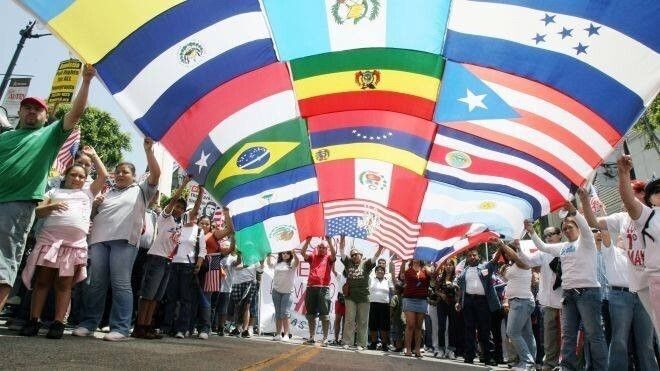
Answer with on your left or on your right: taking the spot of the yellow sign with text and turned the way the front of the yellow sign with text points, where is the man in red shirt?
on your left

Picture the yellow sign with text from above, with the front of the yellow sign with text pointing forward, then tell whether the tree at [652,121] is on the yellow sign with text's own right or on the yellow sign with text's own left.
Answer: on the yellow sign with text's own left

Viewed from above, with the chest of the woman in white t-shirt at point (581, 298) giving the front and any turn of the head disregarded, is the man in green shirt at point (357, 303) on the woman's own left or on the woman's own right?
on the woman's own right

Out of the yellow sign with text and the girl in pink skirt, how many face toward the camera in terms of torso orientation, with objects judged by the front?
2

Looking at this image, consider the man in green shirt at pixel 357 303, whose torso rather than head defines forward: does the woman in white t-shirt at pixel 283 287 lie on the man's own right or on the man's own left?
on the man's own right

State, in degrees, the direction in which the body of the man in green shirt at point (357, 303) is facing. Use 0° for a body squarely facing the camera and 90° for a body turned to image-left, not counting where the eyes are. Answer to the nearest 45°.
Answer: approximately 0°

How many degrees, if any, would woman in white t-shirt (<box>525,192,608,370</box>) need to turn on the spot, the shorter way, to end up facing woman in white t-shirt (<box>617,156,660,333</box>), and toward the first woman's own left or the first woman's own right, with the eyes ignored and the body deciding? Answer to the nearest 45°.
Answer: approximately 45° to the first woman's own left
